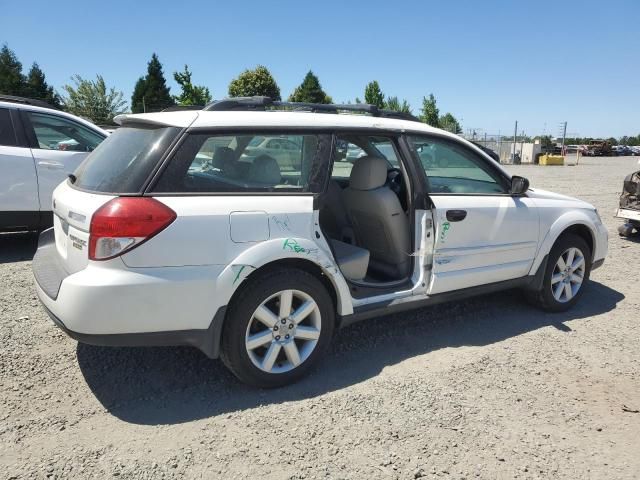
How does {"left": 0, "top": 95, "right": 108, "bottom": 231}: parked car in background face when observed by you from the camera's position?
facing to the right of the viewer

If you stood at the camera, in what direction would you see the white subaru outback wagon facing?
facing away from the viewer and to the right of the viewer

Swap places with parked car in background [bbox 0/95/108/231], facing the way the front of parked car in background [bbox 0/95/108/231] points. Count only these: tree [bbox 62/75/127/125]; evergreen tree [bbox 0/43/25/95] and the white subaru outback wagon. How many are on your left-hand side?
2

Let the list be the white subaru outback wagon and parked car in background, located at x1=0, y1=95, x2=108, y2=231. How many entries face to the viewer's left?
0

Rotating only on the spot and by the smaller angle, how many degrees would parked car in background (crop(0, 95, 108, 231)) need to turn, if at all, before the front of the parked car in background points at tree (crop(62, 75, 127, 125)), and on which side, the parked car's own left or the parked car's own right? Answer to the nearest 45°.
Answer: approximately 90° to the parked car's own left

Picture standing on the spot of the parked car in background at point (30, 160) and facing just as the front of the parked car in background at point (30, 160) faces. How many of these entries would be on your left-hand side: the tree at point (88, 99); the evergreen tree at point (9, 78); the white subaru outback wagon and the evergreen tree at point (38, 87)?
3

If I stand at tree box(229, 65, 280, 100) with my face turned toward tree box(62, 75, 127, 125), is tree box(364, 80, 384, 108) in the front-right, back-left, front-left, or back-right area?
back-right

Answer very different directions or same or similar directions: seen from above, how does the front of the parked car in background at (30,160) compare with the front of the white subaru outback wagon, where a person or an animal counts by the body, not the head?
same or similar directions

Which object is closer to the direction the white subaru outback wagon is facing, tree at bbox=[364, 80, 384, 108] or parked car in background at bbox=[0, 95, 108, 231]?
the tree

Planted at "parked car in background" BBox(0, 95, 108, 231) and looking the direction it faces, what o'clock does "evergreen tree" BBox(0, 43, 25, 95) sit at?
The evergreen tree is roughly at 9 o'clock from the parked car in background.

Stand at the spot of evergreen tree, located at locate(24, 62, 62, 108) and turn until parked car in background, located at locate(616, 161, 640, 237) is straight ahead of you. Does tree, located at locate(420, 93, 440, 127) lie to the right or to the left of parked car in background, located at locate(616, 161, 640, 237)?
left

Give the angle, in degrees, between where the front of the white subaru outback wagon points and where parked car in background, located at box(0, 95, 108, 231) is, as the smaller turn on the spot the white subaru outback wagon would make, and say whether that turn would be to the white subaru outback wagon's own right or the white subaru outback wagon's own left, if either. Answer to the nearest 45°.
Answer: approximately 90° to the white subaru outback wagon's own left

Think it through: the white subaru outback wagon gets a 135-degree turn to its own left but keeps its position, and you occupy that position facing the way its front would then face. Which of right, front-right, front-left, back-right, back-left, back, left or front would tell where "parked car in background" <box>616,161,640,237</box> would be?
back-right

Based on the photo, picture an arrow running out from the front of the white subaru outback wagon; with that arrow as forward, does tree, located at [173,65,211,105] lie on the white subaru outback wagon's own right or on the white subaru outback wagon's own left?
on the white subaru outback wagon's own left

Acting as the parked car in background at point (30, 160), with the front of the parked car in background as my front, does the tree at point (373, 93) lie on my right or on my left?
on my left
